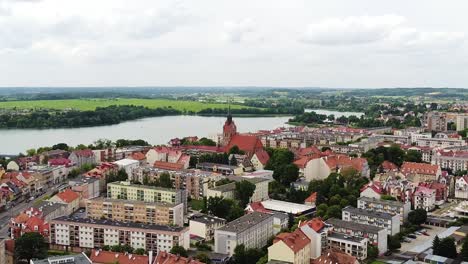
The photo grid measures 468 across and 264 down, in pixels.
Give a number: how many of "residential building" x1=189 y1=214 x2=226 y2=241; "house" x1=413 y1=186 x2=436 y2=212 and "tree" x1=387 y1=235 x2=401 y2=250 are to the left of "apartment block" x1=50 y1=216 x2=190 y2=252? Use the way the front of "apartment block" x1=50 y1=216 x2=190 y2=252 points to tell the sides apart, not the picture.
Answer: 3

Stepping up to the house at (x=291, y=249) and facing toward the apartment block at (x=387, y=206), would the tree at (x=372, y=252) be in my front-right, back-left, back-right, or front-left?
front-right

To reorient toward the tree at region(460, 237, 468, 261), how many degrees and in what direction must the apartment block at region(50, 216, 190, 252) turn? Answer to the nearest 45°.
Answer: approximately 90° to its left

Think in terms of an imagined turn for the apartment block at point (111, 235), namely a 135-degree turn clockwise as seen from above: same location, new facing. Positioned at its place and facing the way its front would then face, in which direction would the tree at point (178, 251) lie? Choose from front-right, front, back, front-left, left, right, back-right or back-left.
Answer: back

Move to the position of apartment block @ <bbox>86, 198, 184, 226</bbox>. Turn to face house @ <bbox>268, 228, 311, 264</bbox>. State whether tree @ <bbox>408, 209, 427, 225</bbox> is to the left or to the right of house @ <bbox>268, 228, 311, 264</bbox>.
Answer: left

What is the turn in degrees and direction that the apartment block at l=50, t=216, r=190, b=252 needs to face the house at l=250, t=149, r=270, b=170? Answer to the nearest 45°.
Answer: approximately 135° to its left

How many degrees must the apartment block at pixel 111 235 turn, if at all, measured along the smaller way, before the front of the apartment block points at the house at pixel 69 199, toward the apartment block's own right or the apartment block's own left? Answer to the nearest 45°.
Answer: approximately 180°

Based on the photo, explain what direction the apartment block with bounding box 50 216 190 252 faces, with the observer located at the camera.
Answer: facing the viewer

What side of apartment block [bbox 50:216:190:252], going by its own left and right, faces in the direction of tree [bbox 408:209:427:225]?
left

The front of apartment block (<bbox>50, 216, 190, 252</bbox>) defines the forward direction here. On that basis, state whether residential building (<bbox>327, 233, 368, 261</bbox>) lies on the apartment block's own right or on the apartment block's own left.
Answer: on the apartment block's own left

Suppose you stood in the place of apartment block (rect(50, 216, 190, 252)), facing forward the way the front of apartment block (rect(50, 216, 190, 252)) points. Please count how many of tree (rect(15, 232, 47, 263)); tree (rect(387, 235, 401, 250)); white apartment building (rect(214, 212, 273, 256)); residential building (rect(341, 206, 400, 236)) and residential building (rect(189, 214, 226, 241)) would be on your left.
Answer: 4

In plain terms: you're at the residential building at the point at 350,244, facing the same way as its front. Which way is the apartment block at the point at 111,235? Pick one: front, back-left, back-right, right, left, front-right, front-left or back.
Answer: front-right

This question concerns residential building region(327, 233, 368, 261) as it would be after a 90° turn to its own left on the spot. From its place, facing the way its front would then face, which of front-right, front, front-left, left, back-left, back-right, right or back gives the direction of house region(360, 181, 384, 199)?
back-left

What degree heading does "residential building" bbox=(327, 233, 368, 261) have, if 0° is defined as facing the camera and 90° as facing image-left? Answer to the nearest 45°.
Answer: approximately 45°

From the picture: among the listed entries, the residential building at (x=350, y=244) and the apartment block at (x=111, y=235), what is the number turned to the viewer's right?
0

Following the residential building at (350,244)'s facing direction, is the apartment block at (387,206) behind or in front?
behind
